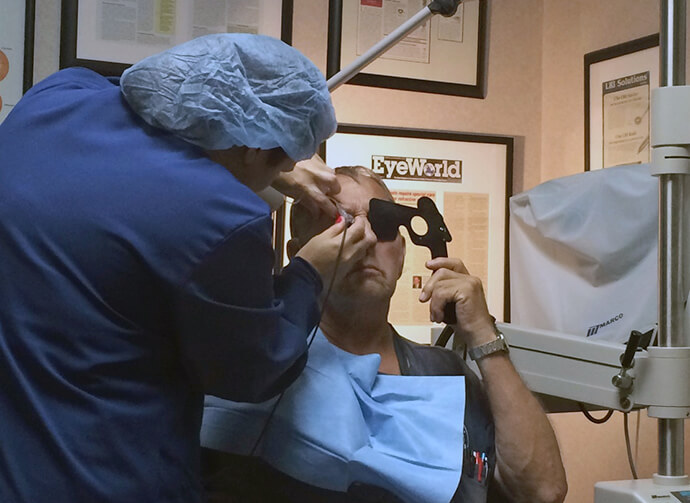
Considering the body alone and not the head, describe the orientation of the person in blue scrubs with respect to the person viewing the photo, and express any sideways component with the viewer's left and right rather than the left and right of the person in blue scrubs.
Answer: facing away from the viewer and to the right of the viewer

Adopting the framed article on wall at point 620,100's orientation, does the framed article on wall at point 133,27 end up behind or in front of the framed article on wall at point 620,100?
in front

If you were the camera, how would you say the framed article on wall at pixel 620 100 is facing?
facing the viewer and to the left of the viewer

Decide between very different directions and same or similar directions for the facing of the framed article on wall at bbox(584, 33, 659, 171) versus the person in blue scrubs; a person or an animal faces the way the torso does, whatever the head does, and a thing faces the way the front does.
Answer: very different directions

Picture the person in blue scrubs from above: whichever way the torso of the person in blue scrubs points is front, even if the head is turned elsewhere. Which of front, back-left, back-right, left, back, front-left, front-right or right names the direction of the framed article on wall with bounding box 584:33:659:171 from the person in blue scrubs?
front

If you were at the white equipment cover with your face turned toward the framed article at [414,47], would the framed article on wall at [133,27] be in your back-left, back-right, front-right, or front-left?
front-left

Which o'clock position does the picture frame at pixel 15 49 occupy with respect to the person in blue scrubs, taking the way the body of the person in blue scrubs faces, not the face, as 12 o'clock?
The picture frame is roughly at 10 o'clock from the person in blue scrubs.

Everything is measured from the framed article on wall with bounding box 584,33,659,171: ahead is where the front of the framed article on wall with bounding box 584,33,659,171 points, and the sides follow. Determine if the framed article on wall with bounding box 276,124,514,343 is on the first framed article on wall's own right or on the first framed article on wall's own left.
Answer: on the first framed article on wall's own right

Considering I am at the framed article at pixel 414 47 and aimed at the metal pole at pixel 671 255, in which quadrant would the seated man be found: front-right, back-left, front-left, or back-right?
front-right

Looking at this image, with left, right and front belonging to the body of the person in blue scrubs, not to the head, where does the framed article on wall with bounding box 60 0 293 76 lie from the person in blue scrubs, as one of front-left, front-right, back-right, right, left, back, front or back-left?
front-left

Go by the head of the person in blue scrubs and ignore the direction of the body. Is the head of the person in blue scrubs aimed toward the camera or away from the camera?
away from the camera
